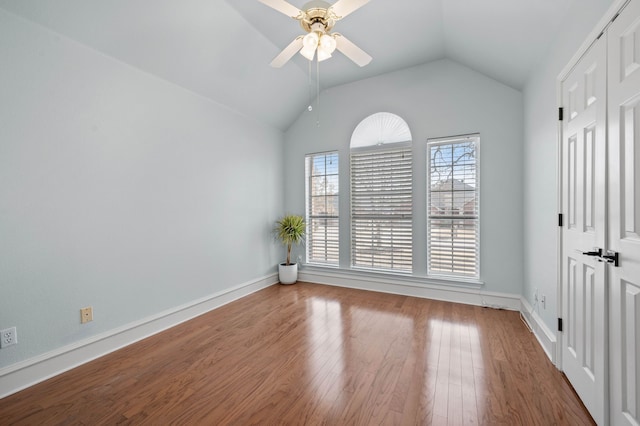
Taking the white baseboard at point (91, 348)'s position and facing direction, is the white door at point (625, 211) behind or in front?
in front

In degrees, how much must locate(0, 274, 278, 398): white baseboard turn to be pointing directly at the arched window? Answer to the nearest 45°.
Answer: approximately 45° to its left

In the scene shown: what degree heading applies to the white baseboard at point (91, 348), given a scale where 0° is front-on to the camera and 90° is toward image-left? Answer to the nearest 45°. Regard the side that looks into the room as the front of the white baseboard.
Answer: approximately 315°

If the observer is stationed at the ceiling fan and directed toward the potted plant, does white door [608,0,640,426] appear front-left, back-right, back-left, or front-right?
back-right

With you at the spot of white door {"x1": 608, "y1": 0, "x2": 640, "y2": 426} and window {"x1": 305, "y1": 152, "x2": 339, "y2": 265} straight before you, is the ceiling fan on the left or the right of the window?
left

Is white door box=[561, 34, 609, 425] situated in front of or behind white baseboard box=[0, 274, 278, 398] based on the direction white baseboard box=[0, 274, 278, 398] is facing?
in front
